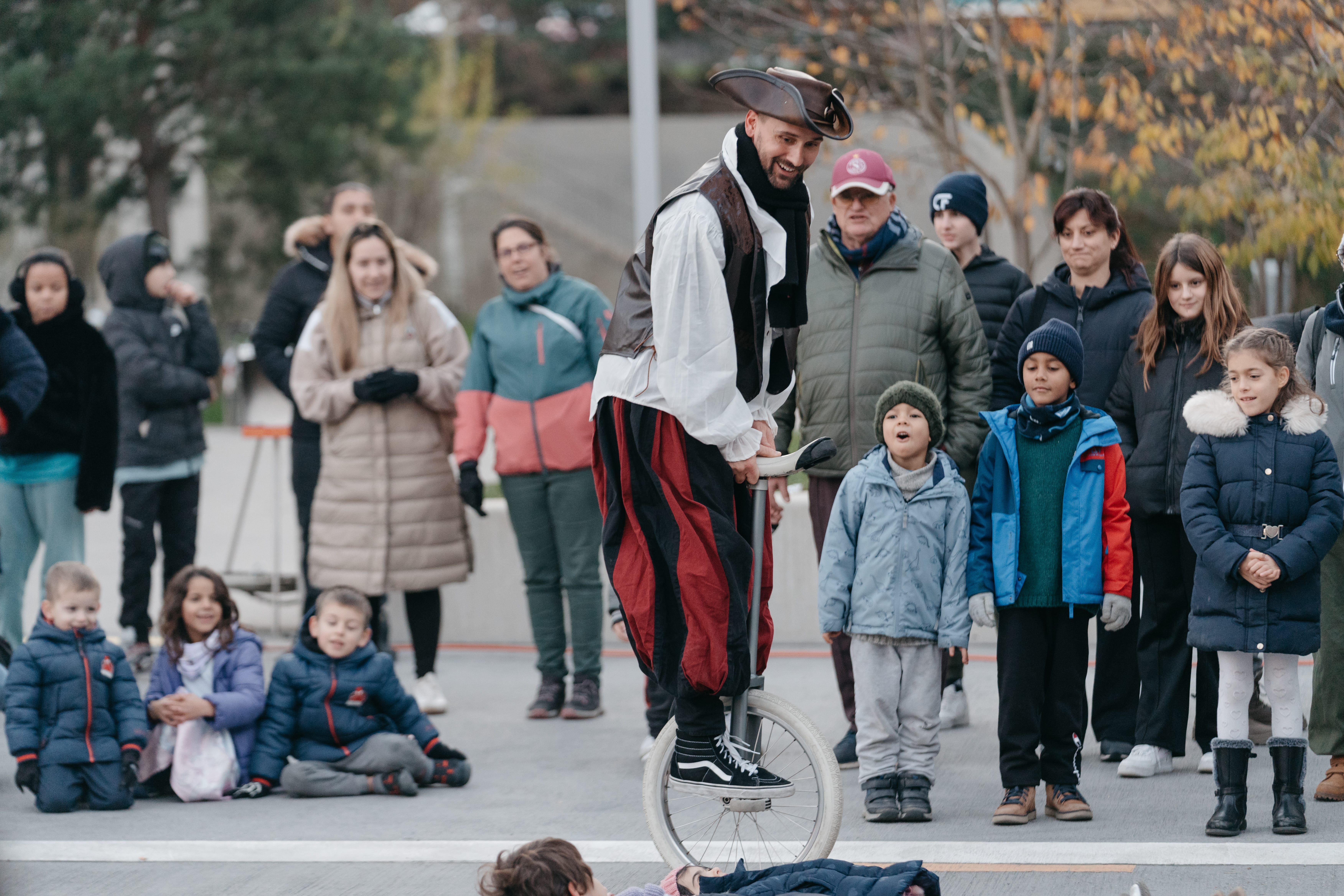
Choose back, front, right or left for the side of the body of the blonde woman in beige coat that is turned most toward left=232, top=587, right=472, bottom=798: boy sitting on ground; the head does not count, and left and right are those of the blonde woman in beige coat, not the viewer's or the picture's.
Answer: front

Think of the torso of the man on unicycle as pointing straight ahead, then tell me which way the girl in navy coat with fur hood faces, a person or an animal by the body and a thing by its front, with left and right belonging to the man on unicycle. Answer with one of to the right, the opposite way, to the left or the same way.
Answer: to the right

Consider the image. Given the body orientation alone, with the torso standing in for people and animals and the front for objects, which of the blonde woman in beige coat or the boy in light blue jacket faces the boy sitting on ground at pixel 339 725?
the blonde woman in beige coat

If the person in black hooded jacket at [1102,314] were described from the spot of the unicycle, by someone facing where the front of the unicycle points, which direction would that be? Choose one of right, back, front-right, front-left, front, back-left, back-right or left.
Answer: front-left

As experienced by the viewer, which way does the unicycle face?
facing to the right of the viewer

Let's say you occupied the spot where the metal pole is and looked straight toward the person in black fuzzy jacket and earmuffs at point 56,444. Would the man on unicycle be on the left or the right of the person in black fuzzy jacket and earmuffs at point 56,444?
left

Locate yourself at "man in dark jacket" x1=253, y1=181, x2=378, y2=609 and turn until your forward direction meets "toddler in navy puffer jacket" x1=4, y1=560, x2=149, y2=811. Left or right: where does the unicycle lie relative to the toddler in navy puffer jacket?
left

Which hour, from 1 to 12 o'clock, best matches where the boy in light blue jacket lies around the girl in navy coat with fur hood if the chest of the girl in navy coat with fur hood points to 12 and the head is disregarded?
The boy in light blue jacket is roughly at 3 o'clock from the girl in navy coat with fur hood.

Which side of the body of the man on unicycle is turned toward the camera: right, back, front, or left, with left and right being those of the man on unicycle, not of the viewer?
right

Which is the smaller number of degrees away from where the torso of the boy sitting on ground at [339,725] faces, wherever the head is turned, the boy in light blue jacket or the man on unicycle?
the man on unicycle
